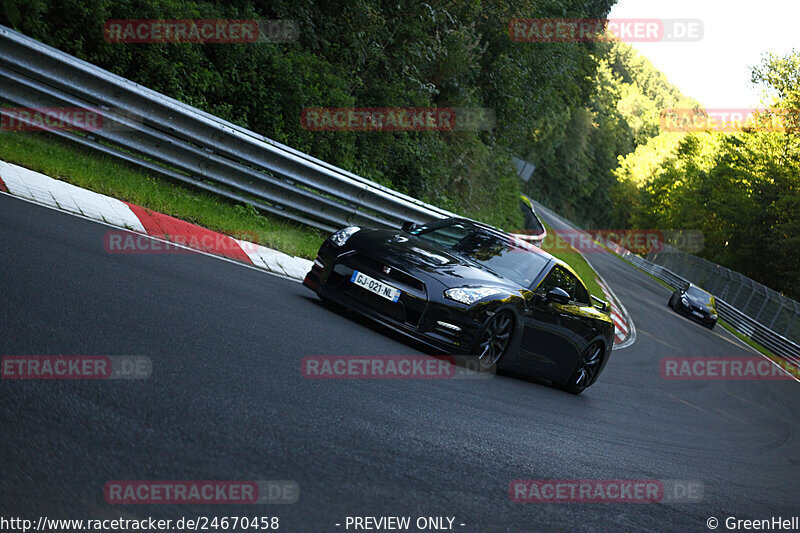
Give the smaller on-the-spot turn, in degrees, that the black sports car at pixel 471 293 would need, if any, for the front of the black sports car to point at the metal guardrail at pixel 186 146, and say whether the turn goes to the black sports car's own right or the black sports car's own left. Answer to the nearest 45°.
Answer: approximately 90° to the black sports car's own right

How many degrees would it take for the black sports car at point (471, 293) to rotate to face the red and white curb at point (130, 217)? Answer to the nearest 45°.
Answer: approximately 45° to its right

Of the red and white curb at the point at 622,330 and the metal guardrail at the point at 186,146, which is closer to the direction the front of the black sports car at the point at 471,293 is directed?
the metal guardrail

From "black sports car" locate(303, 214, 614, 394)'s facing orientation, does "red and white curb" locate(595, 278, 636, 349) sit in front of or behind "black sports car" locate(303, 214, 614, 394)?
behind

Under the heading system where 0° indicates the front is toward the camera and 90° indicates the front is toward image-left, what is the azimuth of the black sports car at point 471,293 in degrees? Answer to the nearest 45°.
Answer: approximately 45°
